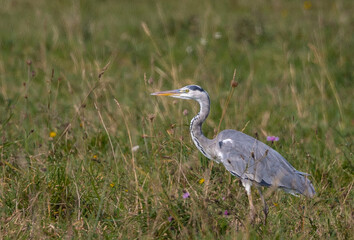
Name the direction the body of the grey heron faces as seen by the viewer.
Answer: to the viewer's left
